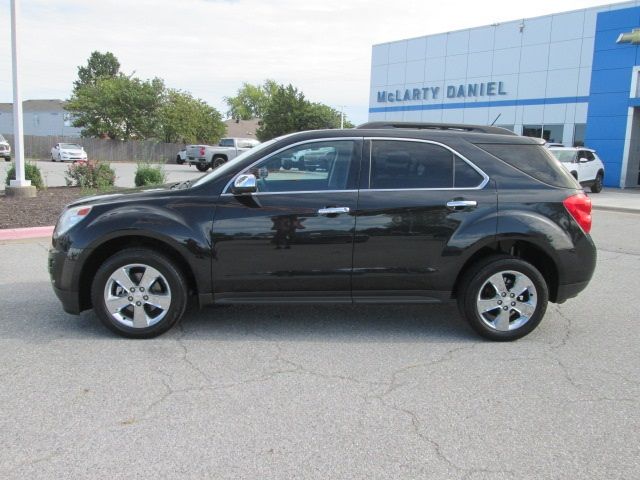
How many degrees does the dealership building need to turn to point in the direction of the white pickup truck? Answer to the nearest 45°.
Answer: approximately 45° to its right

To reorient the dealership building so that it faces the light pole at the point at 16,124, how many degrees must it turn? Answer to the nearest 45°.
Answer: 0° — it already faces it

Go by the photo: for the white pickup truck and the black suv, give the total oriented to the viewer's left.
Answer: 1

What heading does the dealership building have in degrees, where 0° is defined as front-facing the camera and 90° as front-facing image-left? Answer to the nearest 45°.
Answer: approximately 45°

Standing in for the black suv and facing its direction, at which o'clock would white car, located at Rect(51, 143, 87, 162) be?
The white car is roughly at 2 o'clock from the black suv.

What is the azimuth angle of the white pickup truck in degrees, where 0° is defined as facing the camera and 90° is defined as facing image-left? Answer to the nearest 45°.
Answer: approximately 225°

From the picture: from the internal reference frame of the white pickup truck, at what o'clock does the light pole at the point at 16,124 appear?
The light pole is roughly at 5 o'clock from the white pickup truck.

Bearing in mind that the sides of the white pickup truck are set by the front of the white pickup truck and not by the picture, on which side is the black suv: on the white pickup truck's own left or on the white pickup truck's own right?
on the white pickup truck's own right

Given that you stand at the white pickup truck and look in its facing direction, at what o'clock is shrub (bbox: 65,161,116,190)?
The shrub is roughly at 5 o'clock from the white pickup truck.

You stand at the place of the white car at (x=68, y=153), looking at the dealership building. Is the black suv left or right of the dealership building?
right

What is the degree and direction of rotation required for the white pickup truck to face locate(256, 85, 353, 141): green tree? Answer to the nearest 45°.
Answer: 0° — it already faces it

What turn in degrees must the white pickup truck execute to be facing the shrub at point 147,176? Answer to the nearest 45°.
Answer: approximately 135° to its right

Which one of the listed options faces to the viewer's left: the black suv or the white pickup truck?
the black suv

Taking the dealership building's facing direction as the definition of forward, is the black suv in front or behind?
in front

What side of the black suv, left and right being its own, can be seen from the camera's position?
left
